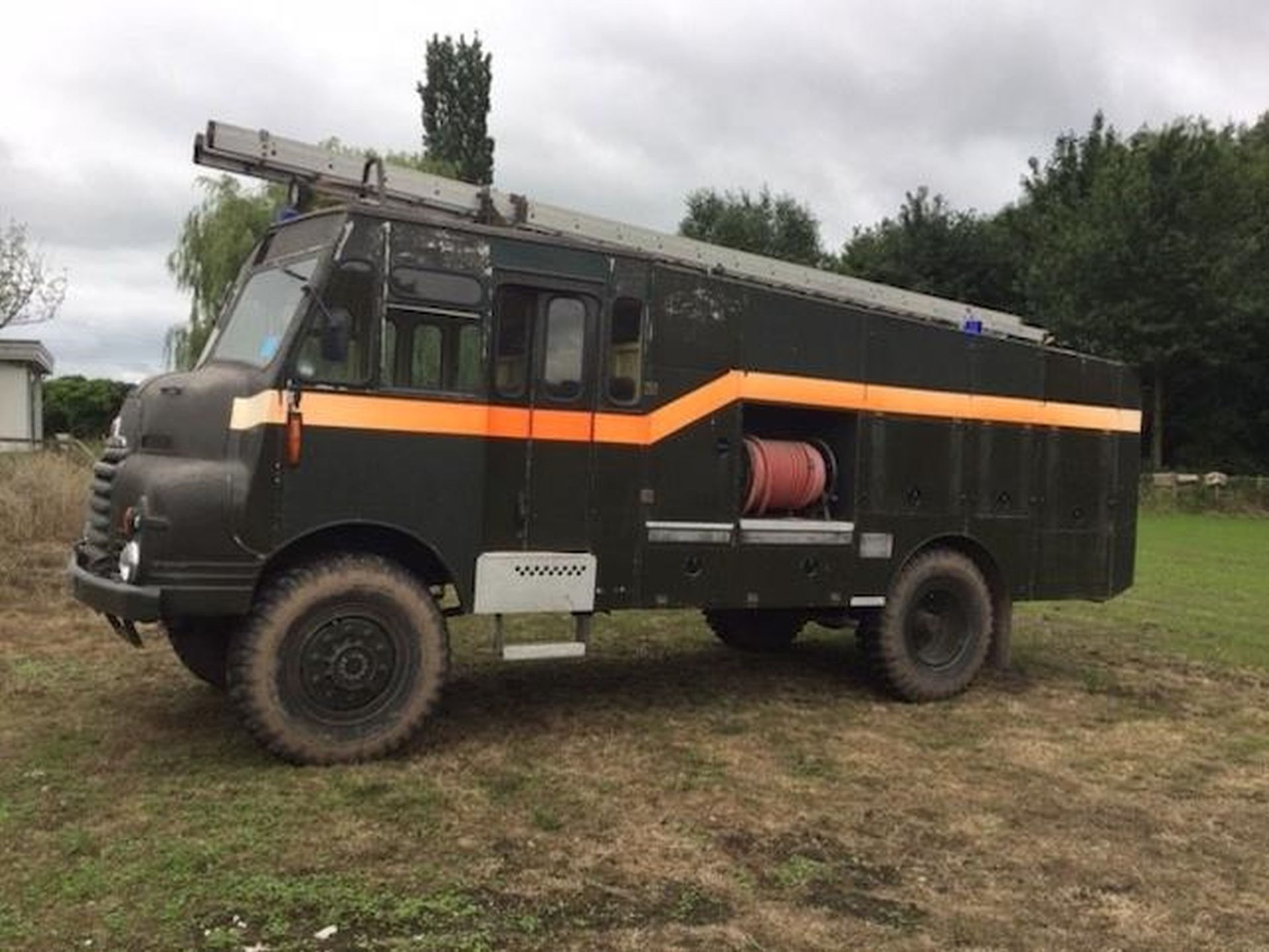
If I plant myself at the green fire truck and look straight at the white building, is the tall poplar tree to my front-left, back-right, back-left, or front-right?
front-right

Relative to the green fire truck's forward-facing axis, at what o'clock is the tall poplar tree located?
The tall poplar tree is roughly at 4 o'clock from the green fire truck.

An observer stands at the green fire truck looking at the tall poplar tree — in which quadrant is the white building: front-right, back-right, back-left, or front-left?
front-left

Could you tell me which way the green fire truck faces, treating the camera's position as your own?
facing the viewer and to the left of the viewer

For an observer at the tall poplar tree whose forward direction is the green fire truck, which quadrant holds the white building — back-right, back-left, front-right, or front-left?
front-right

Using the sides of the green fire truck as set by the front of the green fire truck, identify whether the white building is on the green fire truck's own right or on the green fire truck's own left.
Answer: on the green fire truck's own right
